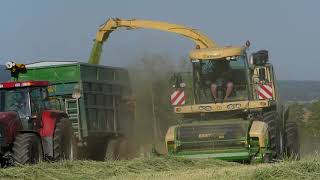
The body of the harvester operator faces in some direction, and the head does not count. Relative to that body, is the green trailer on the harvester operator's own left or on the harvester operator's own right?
on the harvester operator's own right

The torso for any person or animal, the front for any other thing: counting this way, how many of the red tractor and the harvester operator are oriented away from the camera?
0

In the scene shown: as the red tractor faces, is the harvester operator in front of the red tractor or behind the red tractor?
behind

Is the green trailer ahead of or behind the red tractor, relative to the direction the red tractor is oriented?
behind

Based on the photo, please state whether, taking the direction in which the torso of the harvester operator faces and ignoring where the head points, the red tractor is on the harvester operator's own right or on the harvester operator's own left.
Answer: on the harvester operator's own right

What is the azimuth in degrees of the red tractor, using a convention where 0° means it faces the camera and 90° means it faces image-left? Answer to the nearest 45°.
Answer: approximately 45°
